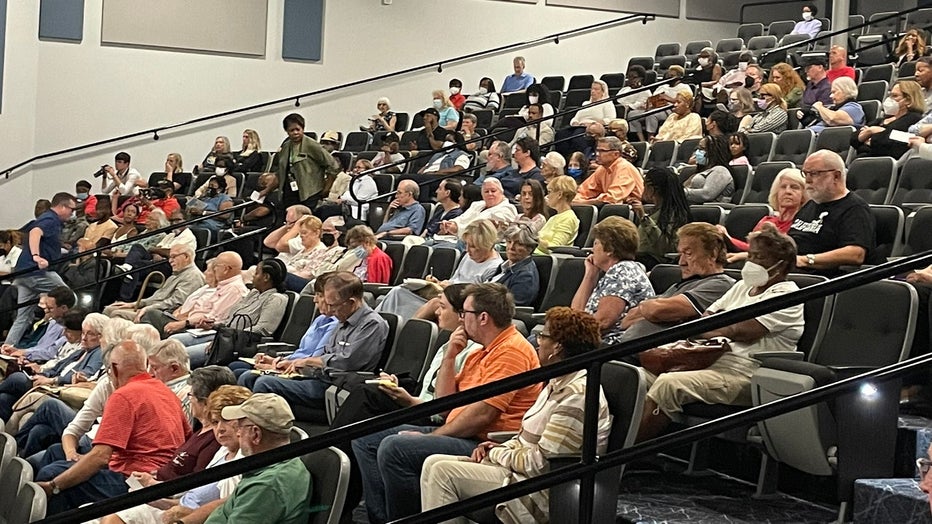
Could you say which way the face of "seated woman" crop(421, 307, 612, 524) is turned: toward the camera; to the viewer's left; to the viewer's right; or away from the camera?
to the viewer's left

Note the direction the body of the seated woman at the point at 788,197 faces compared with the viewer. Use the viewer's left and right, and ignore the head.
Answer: facing the viewer and to the left of the viewer

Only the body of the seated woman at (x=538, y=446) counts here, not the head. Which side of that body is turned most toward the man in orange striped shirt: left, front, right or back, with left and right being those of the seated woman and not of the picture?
right

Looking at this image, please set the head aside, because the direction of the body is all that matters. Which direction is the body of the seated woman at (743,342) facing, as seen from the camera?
to the viewer's left

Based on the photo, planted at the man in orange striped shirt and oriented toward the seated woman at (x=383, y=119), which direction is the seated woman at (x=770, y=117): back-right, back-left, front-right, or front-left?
front-right

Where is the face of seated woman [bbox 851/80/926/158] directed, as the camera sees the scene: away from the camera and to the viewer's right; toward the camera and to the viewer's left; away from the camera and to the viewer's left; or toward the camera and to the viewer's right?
toward the camera and to the viewer's left

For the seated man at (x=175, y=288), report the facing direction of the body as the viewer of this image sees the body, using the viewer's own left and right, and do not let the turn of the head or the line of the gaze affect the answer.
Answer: facing to the left of the viewer

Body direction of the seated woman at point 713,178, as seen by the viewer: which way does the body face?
to the viewer's left

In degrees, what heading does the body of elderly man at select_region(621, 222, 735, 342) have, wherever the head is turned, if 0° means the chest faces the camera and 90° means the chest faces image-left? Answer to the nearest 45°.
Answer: approximately 90°

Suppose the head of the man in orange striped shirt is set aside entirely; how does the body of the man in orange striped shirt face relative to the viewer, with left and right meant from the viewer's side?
facing to the left of the viewer

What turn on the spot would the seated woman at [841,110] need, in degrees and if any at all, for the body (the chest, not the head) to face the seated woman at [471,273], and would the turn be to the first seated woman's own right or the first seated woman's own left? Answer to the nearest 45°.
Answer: approximately 45° to the first seated woman's own left

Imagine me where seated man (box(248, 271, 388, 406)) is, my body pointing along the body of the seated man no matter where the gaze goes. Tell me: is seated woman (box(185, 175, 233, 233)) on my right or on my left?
on my right

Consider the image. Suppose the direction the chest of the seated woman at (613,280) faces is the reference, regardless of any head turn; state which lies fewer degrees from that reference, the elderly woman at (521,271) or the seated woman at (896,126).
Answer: the elderly woman
